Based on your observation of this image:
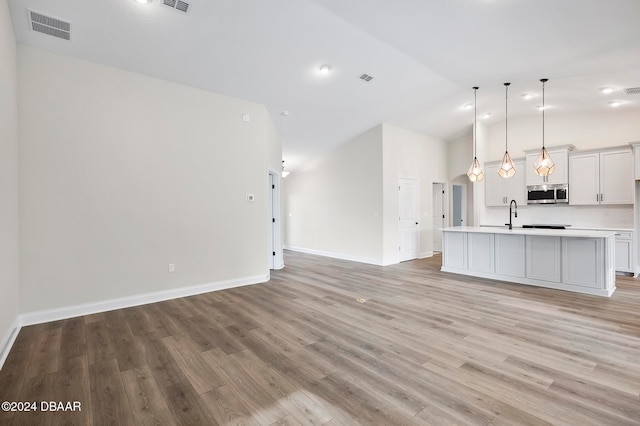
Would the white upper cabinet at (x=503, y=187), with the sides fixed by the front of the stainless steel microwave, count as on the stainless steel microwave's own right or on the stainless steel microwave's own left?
on the stainless steel microwave's own right

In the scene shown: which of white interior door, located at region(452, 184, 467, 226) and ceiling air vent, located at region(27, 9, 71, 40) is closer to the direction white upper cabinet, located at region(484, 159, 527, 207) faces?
the ceiling air vent

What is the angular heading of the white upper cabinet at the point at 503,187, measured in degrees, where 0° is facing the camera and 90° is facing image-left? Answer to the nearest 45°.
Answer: approximately 0°

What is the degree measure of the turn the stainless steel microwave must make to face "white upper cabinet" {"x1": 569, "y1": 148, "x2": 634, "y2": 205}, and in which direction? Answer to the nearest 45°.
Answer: approximately 90° to its left

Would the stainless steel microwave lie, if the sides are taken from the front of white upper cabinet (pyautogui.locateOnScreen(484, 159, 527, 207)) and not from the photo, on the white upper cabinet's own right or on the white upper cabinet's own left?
on the white upper cabinet's own left

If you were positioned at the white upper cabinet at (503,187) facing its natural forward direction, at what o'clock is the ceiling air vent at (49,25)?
The ceiling air vent is roughly at 1 o'clock from the white upper cabinet.

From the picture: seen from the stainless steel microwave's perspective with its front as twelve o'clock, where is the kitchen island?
The kitchen island is roughly at 12 o'clock from the stainless steel microwave.

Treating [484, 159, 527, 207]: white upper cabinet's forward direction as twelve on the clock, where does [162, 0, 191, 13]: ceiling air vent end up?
The ceiling air vent is roughly at 1 o'clock from the white upper cabinet.

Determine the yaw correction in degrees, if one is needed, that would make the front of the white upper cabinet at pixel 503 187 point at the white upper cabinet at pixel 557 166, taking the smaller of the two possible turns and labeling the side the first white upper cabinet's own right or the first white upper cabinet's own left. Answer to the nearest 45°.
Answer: approximately 90° to the first white upper cabinet's own left

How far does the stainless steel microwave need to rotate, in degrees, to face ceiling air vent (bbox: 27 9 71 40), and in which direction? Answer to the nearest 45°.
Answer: approximately 45° to its right

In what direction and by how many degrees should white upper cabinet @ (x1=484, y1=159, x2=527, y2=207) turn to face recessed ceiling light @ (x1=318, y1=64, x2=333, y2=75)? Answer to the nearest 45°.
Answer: approximately 45° to its right

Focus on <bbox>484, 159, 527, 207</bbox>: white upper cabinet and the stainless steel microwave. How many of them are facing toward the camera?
2
